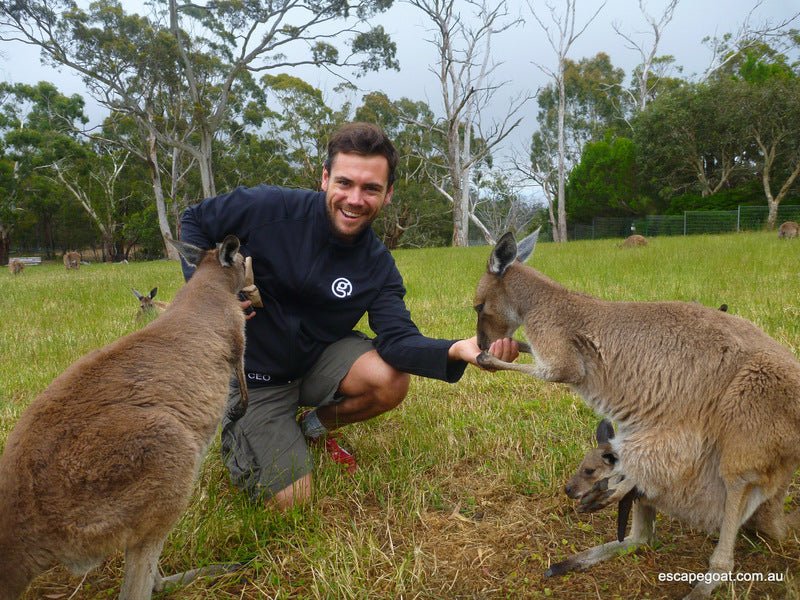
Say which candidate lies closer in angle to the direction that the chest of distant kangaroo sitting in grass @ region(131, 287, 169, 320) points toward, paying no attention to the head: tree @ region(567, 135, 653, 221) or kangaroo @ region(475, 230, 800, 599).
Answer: the kangaroo

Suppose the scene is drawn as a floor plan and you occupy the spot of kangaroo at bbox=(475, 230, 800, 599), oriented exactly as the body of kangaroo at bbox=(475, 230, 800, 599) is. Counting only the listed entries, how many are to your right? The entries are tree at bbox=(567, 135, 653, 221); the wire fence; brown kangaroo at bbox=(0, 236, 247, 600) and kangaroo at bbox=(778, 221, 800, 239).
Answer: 3

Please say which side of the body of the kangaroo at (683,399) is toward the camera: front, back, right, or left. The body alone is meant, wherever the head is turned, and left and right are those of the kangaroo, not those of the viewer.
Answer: left

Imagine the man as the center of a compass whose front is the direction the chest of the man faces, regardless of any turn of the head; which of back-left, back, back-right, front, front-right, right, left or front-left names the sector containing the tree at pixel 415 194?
back

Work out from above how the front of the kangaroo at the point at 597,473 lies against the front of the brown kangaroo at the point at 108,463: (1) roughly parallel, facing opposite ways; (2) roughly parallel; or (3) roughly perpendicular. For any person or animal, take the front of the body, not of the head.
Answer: roughly perpendicular

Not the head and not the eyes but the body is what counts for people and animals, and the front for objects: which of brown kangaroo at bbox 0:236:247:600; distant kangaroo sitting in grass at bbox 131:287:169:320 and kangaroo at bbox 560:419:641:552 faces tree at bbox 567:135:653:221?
the brown kangaroo

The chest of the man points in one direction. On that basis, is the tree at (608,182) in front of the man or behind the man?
behind

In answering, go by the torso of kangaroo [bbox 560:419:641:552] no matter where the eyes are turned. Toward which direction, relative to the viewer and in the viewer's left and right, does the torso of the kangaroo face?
facing to the left of the viewer

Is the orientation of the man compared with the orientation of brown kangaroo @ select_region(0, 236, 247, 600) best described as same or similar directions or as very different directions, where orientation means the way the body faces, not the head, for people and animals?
very different directions

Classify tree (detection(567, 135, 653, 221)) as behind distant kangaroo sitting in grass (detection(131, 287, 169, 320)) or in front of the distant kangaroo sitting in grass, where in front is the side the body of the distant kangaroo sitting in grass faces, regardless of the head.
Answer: behind

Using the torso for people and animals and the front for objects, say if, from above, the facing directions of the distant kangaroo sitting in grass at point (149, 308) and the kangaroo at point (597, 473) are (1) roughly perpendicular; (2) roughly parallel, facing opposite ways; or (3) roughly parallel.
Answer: roughly perpendicular

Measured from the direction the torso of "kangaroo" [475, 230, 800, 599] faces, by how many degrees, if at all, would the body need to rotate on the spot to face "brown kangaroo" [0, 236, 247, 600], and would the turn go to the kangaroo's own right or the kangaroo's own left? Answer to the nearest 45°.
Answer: approximately 45° to the kangaroo's own left

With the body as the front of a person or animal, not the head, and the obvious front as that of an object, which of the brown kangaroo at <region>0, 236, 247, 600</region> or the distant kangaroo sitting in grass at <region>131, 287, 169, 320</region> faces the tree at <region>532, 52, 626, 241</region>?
the brown kangaroo

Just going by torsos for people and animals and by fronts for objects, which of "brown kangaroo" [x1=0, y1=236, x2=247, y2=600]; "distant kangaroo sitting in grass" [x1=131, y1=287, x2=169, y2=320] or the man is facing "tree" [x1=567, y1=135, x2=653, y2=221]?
the brown kangaroo

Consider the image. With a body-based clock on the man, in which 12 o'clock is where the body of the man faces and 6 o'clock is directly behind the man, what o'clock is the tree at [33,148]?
The tree is roughly at 5 o'clock from the man.
